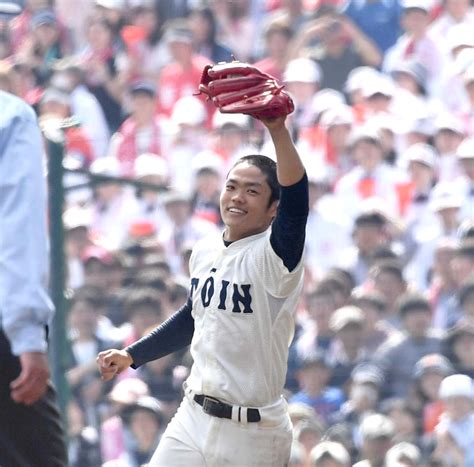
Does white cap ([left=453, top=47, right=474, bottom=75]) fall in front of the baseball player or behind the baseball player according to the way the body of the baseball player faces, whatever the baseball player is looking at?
behind

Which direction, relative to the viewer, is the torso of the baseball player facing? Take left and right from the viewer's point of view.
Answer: facing the viewer and to the left of the viewer

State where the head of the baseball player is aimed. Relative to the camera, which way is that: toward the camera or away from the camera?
toward the camera

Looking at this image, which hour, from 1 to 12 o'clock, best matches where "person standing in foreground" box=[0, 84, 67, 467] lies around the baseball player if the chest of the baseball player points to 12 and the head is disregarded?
The person standing in foreground is roughly at 2 o'clock from the baseball player.

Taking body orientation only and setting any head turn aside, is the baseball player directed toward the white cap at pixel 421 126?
no

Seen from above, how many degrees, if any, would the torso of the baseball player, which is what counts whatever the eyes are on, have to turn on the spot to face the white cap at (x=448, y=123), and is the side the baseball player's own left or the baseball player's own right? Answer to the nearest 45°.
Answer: approximately 180°

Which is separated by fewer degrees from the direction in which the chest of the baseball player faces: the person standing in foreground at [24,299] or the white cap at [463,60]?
the person standing in foreground

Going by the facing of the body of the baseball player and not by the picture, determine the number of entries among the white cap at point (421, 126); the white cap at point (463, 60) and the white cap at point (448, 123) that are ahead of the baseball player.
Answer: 0
